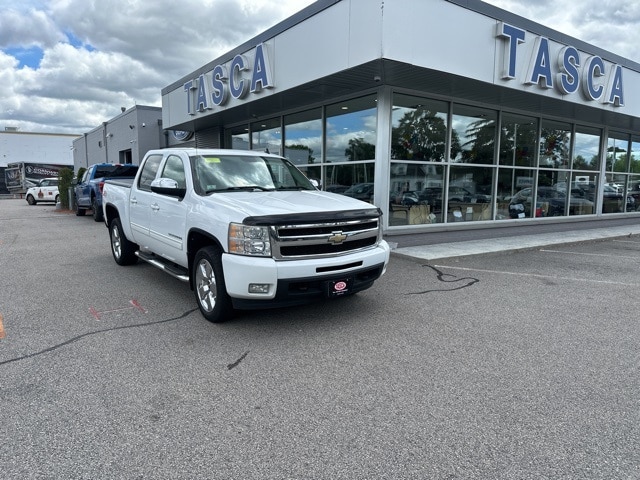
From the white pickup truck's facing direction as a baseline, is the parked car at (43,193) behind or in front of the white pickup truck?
behind

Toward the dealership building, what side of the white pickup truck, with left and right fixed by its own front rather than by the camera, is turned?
left

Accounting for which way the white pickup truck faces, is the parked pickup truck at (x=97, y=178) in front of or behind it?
behind

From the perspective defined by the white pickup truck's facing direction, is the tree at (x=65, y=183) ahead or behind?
behind

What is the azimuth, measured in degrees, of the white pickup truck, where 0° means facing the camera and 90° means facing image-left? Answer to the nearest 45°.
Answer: approximately 315°

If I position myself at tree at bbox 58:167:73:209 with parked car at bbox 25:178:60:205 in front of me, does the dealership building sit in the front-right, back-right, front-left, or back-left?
back-right
